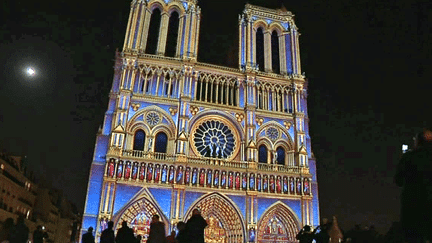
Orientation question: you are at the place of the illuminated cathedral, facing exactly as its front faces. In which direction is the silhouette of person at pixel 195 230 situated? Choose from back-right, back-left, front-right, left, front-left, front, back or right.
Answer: front

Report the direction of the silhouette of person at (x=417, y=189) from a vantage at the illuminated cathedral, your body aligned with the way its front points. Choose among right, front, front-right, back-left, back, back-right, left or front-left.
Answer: front

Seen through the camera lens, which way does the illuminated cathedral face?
facing the viewer

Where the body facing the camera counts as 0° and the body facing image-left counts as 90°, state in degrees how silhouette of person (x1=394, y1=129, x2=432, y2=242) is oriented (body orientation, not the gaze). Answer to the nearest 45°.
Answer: approximately 180°

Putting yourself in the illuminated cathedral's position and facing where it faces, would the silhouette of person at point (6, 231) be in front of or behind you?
in front

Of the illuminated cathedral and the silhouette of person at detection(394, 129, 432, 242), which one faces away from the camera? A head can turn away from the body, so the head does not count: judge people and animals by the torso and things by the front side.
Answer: the silhouette of person

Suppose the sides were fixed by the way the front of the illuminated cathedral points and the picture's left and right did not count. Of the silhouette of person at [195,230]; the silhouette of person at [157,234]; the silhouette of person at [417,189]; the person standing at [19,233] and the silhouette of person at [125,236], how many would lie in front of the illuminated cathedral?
5

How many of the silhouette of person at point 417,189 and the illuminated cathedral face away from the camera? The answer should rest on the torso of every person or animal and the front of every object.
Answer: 1

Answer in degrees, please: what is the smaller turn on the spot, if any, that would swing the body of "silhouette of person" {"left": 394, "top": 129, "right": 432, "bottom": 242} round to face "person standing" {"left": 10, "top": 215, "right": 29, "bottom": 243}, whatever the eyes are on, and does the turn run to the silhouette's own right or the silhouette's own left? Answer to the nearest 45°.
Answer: approximately 90° to the silhouette's own left

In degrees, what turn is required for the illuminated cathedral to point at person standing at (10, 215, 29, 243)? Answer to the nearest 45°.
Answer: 0° — it already faces them

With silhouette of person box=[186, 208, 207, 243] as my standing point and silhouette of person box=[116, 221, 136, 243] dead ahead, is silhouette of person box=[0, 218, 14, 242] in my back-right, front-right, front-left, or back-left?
front-left

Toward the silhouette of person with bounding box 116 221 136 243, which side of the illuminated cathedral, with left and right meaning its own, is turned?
front

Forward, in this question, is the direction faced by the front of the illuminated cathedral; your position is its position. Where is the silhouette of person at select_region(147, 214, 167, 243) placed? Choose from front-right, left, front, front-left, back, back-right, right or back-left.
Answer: front
